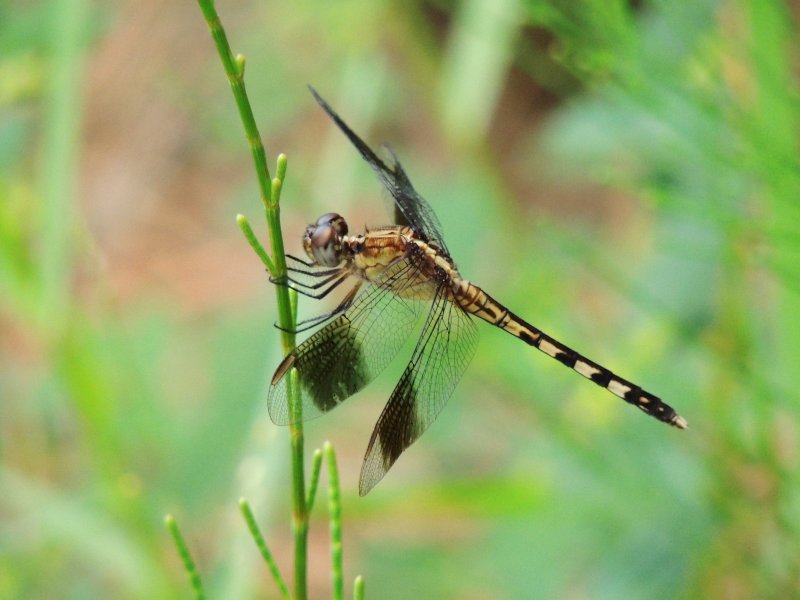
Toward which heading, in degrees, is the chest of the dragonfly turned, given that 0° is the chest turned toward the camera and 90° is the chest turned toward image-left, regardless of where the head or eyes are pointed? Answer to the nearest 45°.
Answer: approximately 90°
